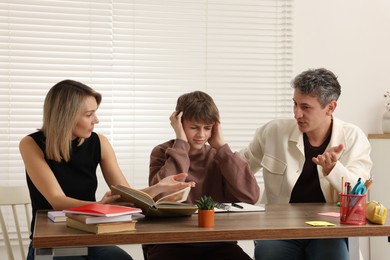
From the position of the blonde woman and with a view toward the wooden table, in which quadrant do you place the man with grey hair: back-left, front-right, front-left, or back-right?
front-left

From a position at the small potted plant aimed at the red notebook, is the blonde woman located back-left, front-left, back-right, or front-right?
front-right

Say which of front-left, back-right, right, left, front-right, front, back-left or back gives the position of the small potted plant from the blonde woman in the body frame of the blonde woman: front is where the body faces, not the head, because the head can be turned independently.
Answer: front

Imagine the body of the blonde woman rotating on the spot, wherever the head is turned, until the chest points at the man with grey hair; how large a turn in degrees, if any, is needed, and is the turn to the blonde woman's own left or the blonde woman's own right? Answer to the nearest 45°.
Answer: approximately 45° to the blonde woman's own left

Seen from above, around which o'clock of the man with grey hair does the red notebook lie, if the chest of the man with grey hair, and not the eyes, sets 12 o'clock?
The red notebook is roughly at 1 o'clock from the man with grey hair.

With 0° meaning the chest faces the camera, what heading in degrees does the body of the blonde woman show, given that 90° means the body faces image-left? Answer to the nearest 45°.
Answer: approximately 315°

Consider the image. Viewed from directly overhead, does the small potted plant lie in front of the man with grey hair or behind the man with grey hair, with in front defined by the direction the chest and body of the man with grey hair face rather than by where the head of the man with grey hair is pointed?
in front

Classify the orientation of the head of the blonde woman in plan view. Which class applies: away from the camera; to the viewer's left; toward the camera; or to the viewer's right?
to the viewer's right

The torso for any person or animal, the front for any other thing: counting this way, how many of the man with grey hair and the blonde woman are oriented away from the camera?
0

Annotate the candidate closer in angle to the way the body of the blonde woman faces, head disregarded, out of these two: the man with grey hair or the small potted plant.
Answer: the small potted plant

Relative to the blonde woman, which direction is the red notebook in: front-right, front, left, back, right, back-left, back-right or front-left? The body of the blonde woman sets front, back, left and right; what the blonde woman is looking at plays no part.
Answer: front-right

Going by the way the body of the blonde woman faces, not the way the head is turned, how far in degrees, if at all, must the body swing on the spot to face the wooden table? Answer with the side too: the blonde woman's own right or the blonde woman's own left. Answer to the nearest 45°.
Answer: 0° — they already face it

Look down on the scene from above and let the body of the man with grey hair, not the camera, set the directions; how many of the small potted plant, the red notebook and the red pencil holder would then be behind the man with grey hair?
0

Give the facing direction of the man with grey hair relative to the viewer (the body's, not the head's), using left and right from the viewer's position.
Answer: facing the viewer
